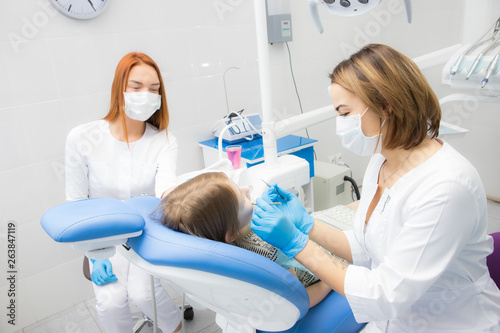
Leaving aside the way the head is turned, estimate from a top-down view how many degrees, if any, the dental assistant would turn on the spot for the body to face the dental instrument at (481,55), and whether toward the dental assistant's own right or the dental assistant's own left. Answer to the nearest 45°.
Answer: approximately 90° to the dental assistant's own left

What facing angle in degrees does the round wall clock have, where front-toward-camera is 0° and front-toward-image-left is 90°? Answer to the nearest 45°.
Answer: approximately 0°

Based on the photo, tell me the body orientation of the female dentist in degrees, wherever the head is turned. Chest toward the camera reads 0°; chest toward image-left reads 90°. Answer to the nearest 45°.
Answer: approximately 90°

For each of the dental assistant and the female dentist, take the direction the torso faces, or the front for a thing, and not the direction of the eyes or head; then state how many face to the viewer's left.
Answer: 1

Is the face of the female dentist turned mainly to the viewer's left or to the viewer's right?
to the viewer's left

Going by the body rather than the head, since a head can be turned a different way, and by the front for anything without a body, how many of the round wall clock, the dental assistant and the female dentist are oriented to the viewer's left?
1

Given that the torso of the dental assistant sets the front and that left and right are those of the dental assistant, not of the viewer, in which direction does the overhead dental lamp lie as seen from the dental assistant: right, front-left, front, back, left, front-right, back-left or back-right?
front-left
